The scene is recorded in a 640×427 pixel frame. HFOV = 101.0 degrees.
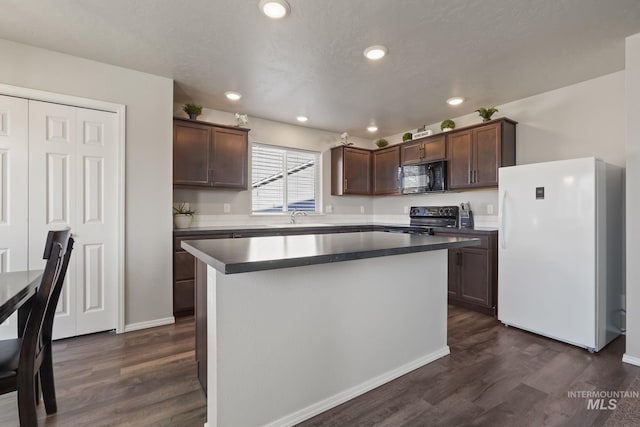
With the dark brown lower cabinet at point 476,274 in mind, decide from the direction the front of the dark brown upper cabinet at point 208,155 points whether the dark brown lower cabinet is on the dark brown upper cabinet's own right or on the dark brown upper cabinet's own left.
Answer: on the dark brown upper cabinet's own left

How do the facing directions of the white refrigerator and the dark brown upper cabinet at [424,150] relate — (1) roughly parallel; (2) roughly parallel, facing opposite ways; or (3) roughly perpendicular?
roughly parallel

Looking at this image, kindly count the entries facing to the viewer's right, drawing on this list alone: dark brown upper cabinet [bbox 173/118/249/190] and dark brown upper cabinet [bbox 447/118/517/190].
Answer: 0

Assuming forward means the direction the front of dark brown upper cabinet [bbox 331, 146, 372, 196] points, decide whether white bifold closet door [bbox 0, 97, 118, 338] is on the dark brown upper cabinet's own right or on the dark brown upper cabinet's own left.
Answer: on the dark brown upper cabinet's own right

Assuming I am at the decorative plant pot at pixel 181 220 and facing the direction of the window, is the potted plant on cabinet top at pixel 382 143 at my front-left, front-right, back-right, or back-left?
front-right

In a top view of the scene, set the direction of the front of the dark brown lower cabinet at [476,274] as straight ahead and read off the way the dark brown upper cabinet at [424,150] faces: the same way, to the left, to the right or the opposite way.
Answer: the same way

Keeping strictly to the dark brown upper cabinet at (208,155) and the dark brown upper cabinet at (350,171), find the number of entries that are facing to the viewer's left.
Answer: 0

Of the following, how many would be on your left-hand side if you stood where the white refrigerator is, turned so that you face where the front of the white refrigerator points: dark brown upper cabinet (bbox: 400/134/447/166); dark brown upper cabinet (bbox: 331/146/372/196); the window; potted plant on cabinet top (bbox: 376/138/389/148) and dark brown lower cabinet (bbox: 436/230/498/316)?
0

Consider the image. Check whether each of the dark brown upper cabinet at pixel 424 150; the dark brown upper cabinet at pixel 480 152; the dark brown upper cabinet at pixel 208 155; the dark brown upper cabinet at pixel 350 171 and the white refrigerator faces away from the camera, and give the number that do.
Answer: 0

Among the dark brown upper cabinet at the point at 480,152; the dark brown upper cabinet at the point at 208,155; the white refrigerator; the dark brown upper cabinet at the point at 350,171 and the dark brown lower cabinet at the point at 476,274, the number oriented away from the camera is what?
0
